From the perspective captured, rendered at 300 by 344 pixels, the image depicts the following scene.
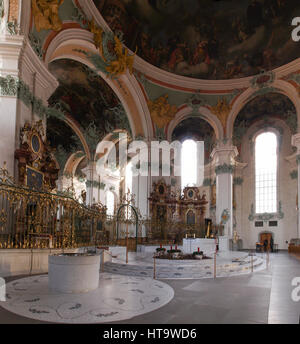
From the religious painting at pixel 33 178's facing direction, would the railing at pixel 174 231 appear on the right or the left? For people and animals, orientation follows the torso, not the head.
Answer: on its left

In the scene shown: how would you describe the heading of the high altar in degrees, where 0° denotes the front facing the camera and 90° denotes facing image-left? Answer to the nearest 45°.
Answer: approximately 0°

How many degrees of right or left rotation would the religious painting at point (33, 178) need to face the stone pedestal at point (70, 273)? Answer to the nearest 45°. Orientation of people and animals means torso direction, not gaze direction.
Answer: approximately 45° to its right

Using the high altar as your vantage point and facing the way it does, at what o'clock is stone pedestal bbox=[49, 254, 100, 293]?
The stone pedestal is roughly at 12 o'clock from the high altar.

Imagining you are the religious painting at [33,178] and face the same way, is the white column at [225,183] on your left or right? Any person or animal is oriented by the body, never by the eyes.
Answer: on your left

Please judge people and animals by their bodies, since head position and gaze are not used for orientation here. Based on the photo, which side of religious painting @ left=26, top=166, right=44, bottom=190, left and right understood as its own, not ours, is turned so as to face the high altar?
left

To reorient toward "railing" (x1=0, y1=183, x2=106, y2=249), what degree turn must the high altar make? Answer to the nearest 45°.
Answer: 0° — it already faces it
